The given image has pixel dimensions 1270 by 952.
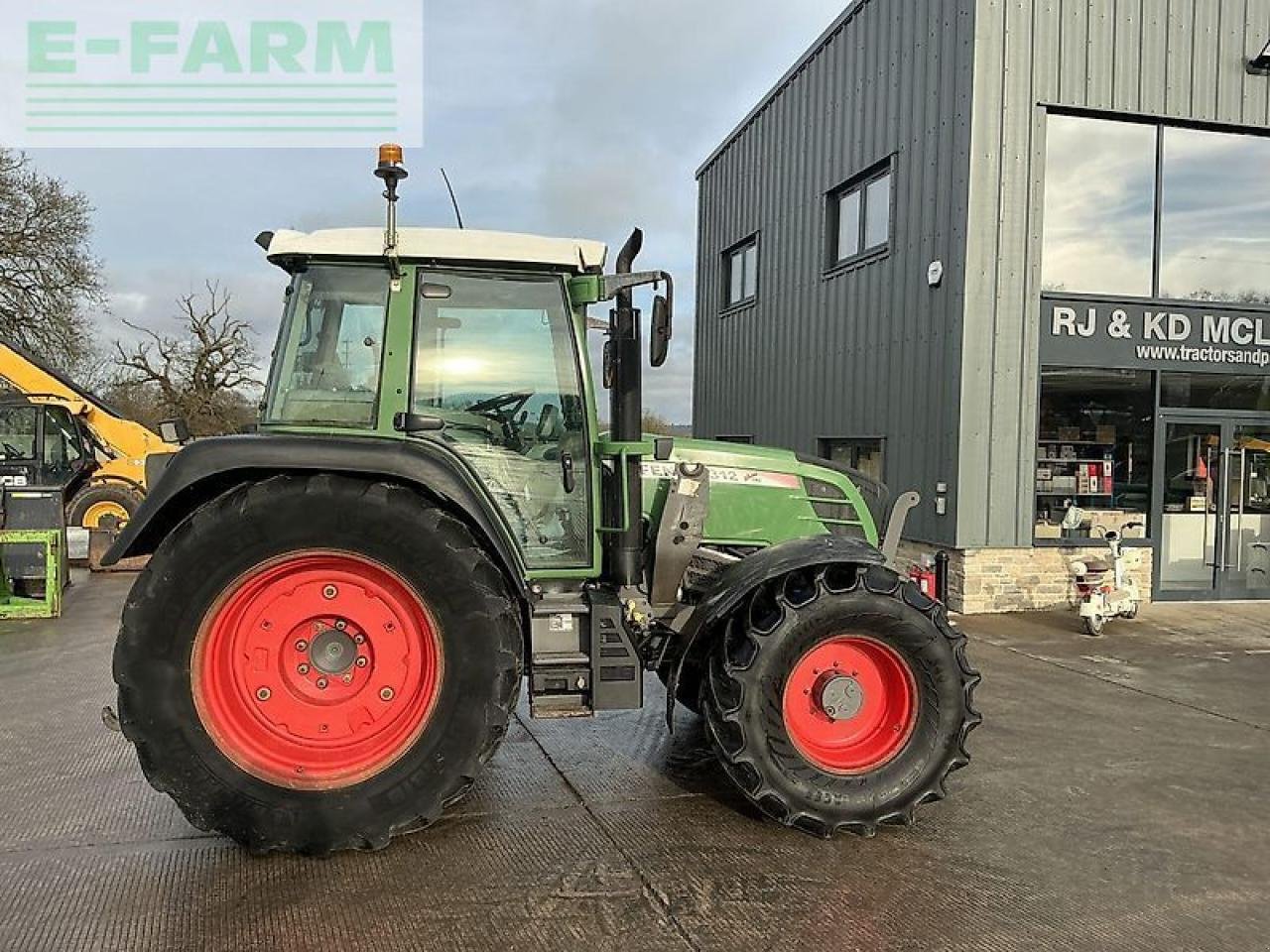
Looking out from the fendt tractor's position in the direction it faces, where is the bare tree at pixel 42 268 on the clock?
The bare tree is roughly at 8 o'clock from the fendt tractor.

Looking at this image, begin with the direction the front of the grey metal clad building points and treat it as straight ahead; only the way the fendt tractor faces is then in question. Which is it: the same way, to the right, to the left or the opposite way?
to the left

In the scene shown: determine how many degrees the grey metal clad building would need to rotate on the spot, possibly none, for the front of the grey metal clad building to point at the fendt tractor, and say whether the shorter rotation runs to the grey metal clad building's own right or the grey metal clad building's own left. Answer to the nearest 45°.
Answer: approximately 45° to the grey metal clad building's own right

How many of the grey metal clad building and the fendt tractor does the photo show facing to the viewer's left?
0

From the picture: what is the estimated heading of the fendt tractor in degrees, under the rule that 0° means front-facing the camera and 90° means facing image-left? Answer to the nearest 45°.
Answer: approximately 270°

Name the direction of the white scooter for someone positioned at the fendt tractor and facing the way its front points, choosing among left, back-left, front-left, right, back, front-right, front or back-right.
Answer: front-left

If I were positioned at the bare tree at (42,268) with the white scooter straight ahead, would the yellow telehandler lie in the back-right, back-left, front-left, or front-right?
front-right
